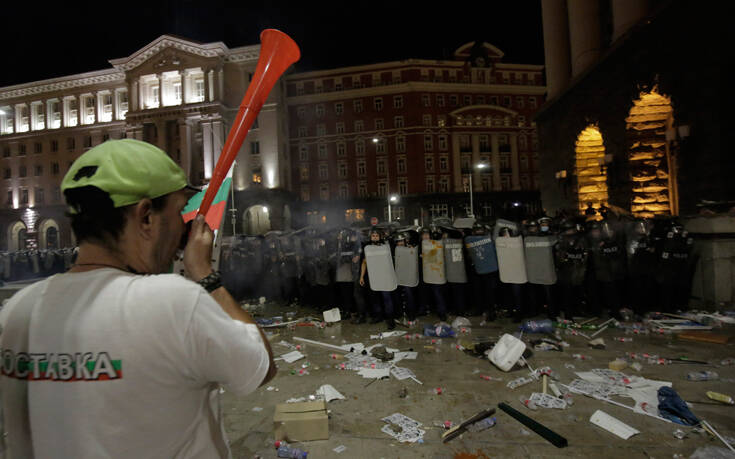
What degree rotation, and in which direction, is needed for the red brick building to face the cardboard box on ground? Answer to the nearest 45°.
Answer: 0° — it already faces it

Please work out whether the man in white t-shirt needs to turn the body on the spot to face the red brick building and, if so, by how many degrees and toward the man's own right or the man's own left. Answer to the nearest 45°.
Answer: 0° — they already face it

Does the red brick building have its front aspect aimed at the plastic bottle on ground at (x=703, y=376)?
yes

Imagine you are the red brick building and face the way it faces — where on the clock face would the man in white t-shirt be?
The man in white t-shirt is roughly at 12 o'clock from the red brick building.

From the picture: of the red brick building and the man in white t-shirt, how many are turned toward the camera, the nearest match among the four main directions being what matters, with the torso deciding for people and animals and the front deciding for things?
1

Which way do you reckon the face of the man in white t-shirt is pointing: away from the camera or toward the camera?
away from the camera

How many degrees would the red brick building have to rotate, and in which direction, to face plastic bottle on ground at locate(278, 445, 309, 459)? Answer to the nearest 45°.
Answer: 0° — it already faces it

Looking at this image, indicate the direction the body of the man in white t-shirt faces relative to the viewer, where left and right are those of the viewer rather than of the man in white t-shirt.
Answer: facing away from the viewer and to the right of the viewer

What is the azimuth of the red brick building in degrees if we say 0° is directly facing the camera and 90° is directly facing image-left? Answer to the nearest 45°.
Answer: approximately 0°

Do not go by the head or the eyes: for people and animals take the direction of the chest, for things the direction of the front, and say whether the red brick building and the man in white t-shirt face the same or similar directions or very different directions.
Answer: very different directions

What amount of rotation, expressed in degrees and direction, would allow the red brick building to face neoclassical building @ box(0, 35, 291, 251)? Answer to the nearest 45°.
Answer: approximately 90° to its right
